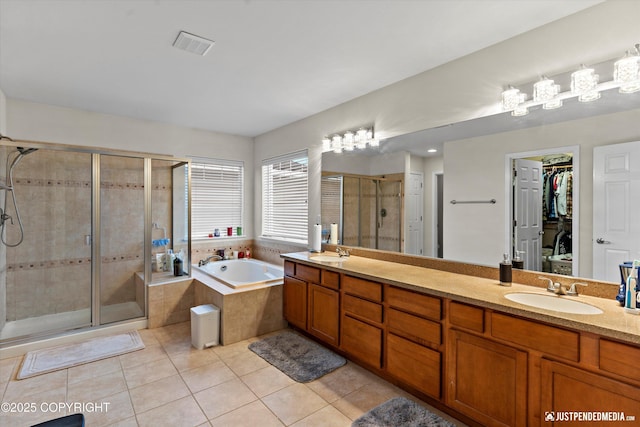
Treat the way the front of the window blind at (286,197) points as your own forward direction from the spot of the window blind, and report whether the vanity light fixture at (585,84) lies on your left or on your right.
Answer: on your left

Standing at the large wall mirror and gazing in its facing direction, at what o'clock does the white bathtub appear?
The white bathtub is roughly at 2 o'clock from the large wall mirror.

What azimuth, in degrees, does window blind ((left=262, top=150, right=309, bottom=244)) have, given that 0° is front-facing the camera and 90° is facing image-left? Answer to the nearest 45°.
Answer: approximately 45°

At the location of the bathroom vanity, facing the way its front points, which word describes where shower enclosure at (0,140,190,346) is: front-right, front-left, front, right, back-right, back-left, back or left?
front-right

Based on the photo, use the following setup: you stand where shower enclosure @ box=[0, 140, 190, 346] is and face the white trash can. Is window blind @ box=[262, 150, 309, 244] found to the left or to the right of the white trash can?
left

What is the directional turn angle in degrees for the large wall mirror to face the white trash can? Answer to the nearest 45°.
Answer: approximately 45° to its right

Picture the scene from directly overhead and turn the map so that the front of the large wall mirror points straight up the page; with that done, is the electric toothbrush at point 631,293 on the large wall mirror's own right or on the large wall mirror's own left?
on the large wall mirror's own left

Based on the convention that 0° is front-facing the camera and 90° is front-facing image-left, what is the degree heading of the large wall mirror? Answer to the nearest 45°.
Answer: approximately 45°
